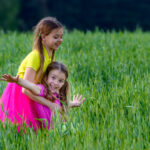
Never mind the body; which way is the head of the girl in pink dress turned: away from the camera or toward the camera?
toward the camera

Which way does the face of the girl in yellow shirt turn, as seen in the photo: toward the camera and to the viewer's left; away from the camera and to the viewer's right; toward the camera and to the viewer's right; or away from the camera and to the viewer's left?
toward the camera and to the viewer's right

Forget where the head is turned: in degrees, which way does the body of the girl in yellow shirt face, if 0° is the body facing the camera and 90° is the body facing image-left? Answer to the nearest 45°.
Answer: approximately 270°
